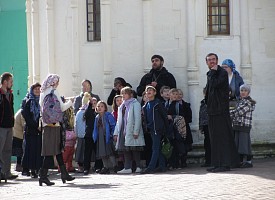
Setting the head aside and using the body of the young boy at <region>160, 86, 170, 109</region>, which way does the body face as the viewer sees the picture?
toward the camera

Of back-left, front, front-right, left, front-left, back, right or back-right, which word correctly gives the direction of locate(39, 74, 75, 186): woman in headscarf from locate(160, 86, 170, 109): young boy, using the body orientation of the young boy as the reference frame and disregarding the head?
front-right

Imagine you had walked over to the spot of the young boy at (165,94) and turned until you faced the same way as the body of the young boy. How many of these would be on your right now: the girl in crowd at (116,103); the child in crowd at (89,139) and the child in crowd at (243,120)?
2

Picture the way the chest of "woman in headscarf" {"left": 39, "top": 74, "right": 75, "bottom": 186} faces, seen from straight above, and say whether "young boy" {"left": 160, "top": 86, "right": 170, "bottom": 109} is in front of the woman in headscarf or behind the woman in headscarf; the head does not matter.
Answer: in front

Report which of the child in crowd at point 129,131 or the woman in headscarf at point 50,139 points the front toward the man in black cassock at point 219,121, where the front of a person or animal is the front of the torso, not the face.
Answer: the woman in headscarf

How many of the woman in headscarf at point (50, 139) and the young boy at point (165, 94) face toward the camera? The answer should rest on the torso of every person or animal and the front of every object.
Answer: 1

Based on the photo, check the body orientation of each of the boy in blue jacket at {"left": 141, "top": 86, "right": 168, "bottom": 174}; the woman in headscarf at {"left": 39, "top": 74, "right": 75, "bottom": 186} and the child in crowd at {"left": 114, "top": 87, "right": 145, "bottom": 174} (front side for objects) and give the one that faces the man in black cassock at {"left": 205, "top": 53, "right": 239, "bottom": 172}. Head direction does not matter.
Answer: the woman in headscarf

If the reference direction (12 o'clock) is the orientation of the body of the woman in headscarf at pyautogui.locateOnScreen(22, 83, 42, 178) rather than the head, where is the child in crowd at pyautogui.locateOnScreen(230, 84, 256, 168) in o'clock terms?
The child in crowd is roughly at 11 o'clock from the woman in headscarf.

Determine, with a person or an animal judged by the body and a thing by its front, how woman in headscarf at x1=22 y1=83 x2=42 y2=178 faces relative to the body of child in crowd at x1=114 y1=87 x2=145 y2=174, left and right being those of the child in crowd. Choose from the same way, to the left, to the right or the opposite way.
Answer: to the left

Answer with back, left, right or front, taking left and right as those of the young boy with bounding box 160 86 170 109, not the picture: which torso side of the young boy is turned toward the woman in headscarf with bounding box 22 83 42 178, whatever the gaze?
right

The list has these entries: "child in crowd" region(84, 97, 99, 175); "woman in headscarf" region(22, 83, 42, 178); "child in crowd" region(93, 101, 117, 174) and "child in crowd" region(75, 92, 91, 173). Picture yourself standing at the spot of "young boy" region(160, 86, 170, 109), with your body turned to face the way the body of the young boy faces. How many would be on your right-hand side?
4

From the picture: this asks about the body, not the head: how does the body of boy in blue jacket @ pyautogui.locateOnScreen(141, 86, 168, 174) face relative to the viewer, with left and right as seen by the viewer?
facing the viewer and to the left of the viewer
